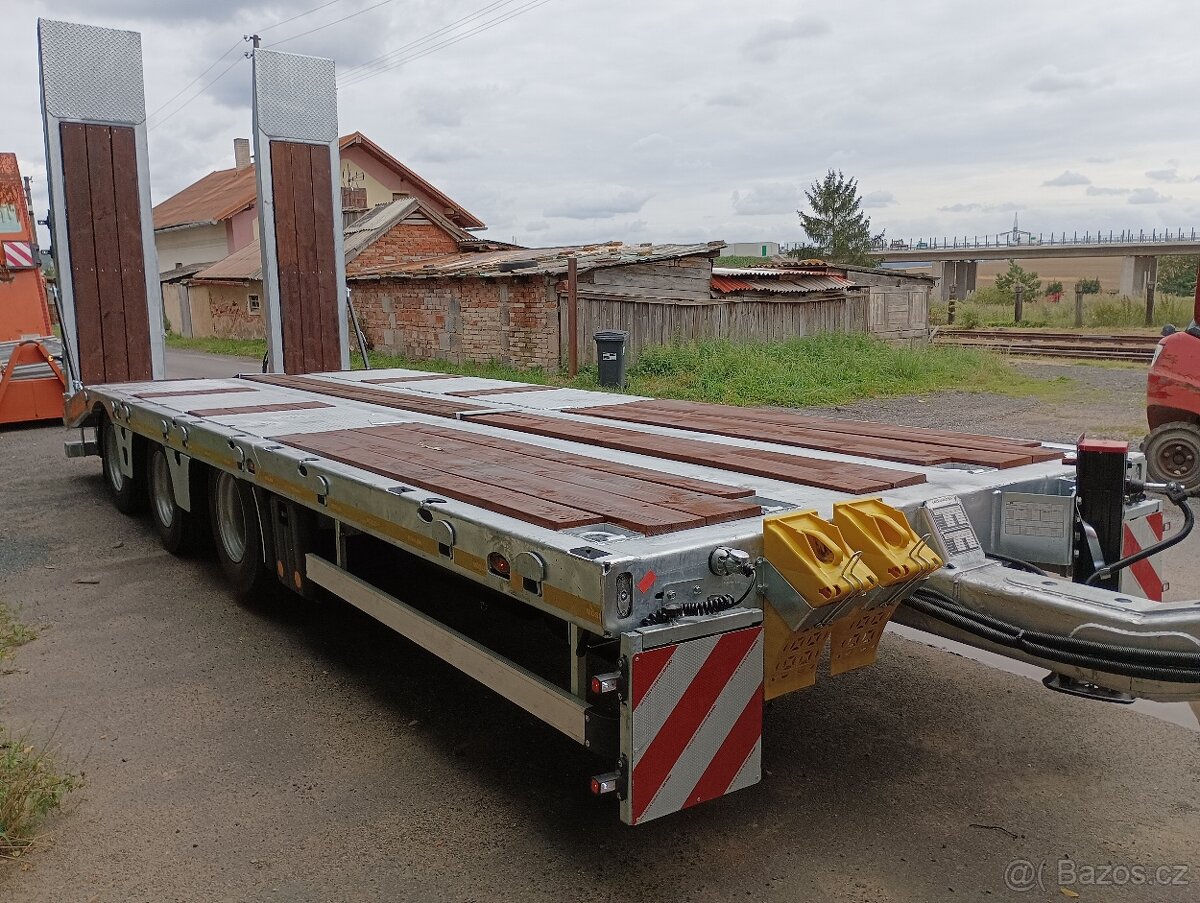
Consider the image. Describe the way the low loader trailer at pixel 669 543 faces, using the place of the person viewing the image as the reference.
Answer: facing the viewer and to the right of the viewer

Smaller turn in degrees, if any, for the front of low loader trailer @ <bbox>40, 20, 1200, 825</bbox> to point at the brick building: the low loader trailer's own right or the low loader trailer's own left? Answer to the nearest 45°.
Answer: approximately 135° to the low loader trailer's own left

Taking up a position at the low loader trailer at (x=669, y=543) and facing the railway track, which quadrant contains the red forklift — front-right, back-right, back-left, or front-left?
front-right

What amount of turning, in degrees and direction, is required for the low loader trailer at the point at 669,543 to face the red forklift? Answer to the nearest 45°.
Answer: approximately 90° to its left

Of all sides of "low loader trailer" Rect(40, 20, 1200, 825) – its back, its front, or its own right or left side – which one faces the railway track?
left

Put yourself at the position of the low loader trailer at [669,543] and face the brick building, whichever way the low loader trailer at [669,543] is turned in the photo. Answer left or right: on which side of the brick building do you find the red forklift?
right

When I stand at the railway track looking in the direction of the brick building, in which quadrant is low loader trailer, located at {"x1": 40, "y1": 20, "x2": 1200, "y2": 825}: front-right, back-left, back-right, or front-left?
front-left
